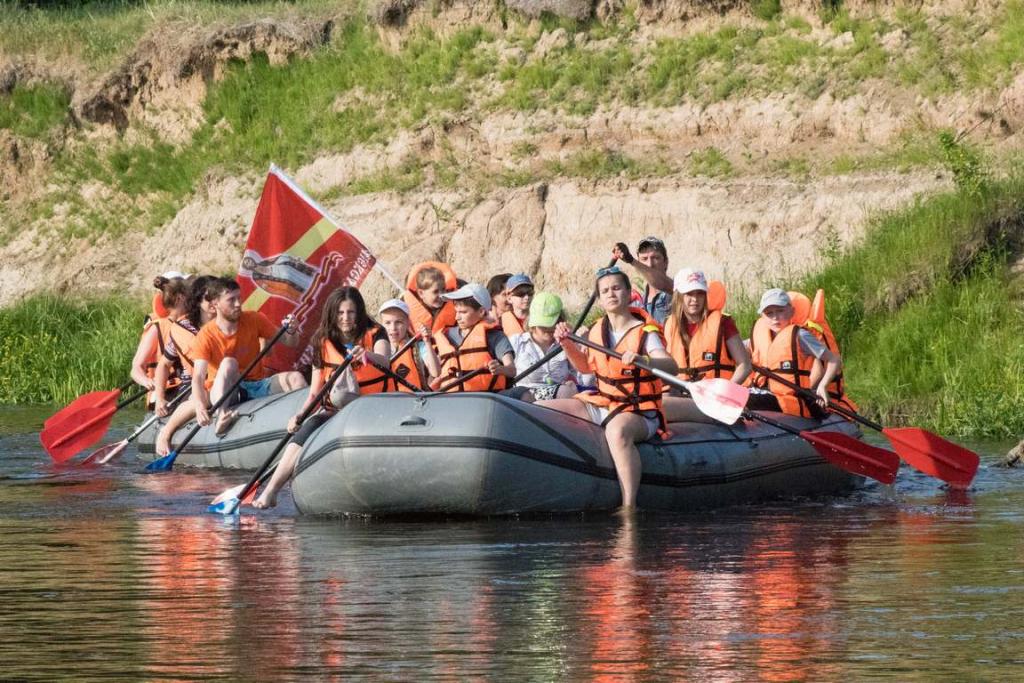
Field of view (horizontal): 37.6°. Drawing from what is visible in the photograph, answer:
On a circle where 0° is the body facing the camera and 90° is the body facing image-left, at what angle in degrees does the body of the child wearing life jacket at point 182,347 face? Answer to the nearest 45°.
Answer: approximately 315°

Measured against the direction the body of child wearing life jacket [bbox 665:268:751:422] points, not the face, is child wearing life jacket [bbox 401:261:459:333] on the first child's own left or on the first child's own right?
on the first child's own right

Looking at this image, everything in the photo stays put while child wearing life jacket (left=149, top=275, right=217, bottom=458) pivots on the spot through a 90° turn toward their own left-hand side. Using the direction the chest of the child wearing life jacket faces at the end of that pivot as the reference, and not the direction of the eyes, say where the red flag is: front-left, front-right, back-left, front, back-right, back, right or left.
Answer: front

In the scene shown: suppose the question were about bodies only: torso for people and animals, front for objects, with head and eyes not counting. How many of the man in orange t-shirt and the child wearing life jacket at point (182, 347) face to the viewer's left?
0

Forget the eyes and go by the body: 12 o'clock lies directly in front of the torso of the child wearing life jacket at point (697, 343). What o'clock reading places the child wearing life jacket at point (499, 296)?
the child wearing life jacket at point (499, 296) is roughly at 3 o'clock from the child wearing life jacket at point (697, 343).

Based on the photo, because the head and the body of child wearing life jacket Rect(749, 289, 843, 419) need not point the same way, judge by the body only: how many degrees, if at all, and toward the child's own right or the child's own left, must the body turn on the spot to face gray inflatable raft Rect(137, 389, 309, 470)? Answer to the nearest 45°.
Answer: approximately 45° to the child's own right

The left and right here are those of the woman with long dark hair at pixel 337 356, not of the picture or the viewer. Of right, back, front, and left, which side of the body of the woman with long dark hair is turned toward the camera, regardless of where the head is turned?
front

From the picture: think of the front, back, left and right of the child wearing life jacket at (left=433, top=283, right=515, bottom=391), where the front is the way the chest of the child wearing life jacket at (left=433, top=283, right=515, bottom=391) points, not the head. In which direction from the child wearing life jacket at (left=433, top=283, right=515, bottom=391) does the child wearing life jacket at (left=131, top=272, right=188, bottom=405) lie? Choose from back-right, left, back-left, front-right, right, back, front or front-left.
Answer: right

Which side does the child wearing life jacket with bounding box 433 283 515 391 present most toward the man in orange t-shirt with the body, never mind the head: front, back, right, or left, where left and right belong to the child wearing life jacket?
right

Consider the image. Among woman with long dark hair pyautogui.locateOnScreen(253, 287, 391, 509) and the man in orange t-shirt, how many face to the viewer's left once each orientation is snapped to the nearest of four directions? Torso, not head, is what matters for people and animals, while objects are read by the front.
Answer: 0

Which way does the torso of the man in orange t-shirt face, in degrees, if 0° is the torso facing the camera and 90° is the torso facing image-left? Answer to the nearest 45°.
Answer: approximately 315°
